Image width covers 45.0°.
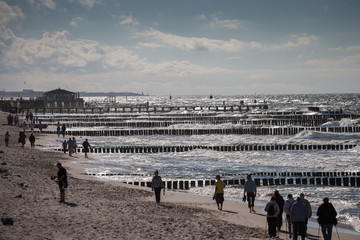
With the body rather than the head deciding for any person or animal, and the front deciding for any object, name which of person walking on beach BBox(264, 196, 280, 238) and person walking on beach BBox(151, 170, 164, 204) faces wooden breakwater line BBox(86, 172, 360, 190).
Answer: person walking on beach BBox(264, 196, 280, 238)

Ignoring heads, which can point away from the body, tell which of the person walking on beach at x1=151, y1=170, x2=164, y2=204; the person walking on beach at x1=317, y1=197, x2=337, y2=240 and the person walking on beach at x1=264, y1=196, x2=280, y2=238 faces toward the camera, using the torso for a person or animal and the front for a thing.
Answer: the person walking on beach at x1=151, y1=170, x2=164, y2=204

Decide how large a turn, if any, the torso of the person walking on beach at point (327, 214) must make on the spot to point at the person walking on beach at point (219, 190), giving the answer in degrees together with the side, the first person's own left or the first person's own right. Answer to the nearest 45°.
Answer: approximately 45° to the first person's own left

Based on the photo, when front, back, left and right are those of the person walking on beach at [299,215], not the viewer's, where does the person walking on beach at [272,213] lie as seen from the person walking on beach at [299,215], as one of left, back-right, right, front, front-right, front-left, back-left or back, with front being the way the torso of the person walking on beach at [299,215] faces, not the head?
front-left

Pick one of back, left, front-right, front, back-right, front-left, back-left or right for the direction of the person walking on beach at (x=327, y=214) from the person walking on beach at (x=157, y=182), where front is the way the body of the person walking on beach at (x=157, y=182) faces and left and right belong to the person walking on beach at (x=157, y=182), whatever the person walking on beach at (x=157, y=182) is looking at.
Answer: front-left

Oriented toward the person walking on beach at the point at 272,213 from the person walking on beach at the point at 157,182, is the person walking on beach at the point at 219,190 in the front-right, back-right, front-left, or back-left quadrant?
front-left

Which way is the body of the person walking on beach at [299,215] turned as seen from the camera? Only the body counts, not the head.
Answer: away from the camera

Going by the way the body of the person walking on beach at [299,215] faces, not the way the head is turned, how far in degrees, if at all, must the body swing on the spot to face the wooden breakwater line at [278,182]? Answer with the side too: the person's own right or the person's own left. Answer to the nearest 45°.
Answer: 0° — they already face it

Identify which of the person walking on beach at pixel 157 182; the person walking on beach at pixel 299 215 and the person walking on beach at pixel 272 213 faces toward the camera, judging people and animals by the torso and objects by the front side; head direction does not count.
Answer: the person walking on beach at pixel 157 182

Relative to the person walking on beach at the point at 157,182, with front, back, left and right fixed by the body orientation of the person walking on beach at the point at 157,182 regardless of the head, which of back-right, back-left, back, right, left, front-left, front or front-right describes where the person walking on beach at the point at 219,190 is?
left

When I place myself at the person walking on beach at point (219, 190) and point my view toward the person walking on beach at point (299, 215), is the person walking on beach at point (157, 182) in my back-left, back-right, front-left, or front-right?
back-right

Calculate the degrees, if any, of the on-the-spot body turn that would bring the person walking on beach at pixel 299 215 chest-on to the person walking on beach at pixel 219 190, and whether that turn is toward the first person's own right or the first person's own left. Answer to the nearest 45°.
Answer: approximately 45° to the first person's own left

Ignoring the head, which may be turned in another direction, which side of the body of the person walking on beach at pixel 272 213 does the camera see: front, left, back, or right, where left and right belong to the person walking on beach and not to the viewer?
back

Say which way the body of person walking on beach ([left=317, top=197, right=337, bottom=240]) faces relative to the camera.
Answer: away from the camera

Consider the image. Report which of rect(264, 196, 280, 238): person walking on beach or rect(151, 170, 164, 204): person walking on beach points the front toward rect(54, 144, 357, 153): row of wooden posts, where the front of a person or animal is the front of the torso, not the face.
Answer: rect(264, 196, 280, 238): person walking on beach

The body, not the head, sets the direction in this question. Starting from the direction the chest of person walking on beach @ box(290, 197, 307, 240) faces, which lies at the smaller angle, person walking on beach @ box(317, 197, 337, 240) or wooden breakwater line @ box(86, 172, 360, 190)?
the wooden breakwater line

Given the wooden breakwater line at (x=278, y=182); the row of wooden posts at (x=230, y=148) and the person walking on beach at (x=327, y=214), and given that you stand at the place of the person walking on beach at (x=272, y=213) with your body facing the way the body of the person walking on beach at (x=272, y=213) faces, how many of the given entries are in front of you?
2

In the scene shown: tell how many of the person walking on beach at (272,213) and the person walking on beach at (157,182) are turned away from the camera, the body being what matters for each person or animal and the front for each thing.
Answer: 1
